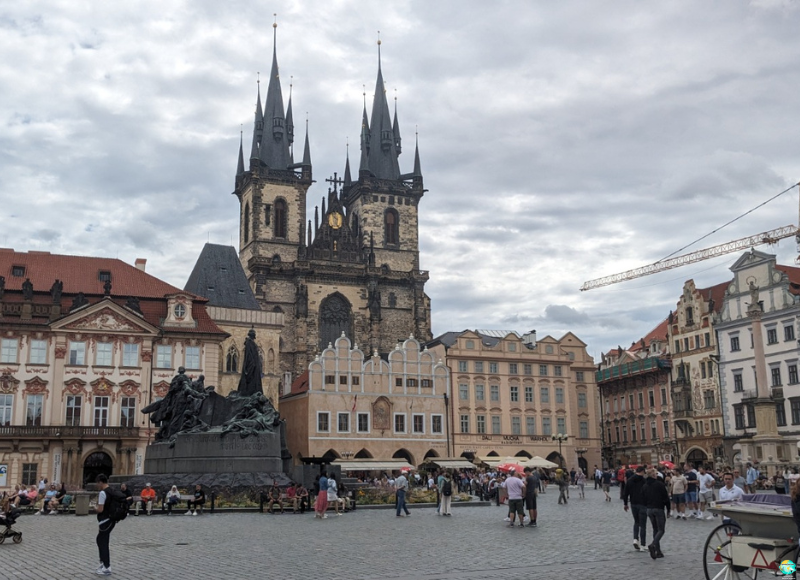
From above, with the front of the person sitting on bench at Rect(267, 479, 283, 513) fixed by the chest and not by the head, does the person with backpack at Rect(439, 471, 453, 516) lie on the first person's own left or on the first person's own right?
on the first person's own left

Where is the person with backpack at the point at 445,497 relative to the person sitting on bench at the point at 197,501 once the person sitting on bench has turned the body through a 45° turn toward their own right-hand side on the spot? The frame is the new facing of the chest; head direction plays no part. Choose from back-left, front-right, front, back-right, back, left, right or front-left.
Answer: back

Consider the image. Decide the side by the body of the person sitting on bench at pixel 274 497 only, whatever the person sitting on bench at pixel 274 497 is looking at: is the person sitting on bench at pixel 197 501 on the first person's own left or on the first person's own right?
on the first person's own right

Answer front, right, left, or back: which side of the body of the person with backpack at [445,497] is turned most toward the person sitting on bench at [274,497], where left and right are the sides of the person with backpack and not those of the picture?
left

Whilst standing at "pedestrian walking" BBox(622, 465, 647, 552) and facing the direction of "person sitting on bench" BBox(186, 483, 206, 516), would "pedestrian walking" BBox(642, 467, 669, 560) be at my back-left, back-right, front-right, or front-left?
back-left

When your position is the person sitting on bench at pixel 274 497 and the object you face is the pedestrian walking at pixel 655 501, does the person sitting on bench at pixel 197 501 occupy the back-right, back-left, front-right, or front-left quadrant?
back-right

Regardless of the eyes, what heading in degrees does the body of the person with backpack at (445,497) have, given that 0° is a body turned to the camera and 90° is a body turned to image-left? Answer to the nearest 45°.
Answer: approximately 180°

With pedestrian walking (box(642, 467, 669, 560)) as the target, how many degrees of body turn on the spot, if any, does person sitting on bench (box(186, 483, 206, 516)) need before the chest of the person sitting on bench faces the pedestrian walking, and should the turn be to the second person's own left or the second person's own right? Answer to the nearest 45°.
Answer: approximately 90° to the second person's own left
